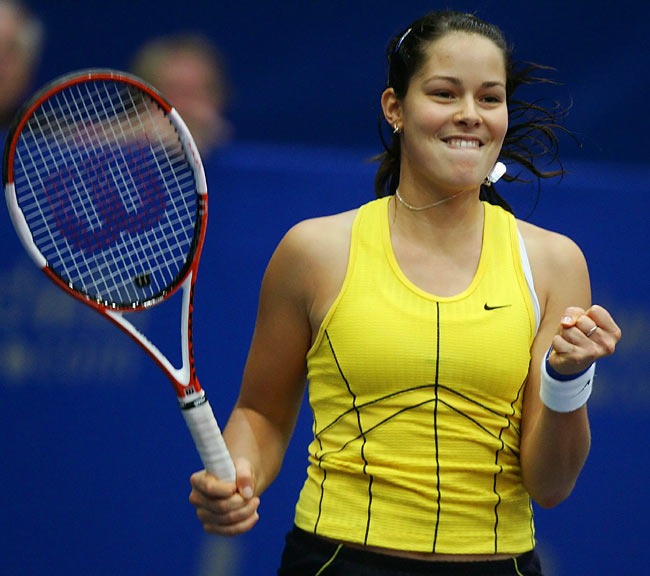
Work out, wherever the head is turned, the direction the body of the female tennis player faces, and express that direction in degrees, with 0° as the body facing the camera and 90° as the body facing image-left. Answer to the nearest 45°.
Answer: approximately 0°

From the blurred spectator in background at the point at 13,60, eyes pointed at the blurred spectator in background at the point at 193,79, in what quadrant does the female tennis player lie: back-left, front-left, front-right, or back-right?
front-right

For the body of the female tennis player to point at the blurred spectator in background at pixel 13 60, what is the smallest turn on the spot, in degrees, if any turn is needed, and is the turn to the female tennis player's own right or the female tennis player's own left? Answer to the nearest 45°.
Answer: approximately 135° to the female tennis player's own right

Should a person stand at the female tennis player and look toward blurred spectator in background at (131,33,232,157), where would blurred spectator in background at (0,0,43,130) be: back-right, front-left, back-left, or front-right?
front-left

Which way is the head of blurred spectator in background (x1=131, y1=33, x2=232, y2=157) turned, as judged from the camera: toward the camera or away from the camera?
toward the camera

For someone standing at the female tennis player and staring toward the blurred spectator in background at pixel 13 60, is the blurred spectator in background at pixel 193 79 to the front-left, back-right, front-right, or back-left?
front-right

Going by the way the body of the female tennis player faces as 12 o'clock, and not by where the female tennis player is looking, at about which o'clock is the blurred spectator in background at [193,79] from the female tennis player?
The blurred spectator in background is roughly at 5 o'clock from the female tennis player.
